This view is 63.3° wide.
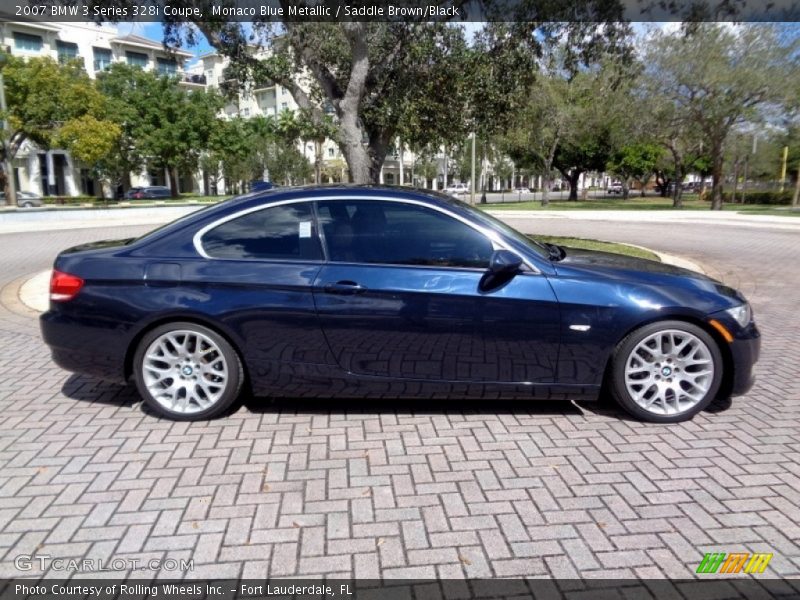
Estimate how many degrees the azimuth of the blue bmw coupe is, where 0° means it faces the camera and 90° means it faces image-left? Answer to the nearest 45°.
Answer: approximately 270°

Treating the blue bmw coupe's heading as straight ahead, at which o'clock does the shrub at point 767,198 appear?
The shrub is roughly at 10 o'clock from the blue bmw coupe.

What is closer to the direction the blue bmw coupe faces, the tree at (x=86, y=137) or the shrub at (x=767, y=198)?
the shrub

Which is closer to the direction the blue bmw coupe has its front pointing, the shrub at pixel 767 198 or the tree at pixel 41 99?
the shrub

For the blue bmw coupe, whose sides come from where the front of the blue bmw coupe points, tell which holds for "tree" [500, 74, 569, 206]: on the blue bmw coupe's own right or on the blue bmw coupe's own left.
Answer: on the blue bmw coupe's own left

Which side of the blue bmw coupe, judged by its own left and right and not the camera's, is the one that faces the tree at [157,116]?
left

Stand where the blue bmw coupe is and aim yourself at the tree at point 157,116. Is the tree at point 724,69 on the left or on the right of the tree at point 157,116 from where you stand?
right
